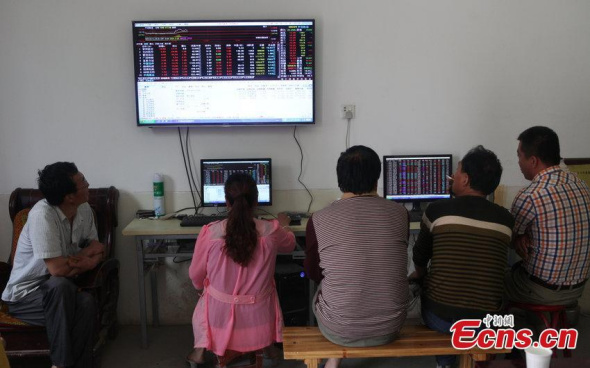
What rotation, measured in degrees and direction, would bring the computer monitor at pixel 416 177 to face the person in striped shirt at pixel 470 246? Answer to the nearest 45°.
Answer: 0° — it already faces them

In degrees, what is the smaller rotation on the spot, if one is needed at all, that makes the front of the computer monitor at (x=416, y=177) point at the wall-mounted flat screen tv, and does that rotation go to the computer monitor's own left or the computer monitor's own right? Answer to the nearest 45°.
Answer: approximately 90° to the computer monitor's own right

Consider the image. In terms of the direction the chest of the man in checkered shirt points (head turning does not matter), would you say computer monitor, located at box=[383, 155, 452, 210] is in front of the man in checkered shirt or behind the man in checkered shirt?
in front

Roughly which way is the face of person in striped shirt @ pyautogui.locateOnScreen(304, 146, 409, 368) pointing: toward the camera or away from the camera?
away from the camera

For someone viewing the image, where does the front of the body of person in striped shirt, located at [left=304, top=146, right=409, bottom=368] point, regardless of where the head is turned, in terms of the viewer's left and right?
facing away from the viewer

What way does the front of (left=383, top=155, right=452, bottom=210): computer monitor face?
toward the camera

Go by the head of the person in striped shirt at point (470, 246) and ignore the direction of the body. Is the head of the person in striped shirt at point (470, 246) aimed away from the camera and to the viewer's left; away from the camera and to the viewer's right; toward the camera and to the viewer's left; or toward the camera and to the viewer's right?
away from the camera and to the viewer's left

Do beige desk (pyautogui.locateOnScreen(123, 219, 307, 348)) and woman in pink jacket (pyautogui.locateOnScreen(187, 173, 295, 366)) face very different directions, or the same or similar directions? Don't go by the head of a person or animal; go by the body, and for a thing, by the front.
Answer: very different directions

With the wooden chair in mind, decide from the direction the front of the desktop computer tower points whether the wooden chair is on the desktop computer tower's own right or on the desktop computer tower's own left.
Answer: on the desktop computer tower's own right

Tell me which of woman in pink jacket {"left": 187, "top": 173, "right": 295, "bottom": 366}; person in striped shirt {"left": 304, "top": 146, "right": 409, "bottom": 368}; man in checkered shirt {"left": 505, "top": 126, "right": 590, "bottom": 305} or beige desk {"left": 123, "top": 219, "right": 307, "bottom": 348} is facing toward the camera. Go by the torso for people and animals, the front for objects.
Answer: the beige desk

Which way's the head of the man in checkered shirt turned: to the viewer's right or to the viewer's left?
to the viewer's left

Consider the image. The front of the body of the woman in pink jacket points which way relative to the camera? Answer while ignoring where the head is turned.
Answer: away from the camera

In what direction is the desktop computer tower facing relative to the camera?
toward the camera

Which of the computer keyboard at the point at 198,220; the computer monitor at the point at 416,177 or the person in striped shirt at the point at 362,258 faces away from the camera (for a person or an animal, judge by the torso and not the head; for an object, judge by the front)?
the person in striped shirt

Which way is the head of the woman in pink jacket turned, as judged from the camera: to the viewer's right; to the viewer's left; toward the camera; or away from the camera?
away from the camera
